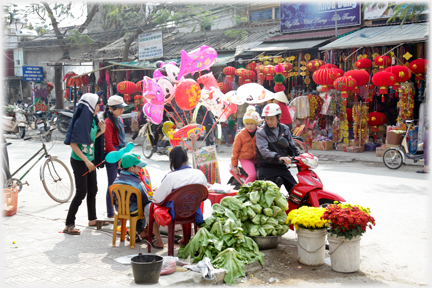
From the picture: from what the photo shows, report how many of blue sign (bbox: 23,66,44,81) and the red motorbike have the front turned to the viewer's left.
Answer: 0

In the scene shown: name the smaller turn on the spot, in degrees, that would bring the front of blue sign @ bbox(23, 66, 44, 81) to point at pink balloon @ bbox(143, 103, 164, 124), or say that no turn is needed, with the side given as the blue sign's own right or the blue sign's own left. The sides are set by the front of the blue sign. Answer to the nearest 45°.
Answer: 0° — it already faces it

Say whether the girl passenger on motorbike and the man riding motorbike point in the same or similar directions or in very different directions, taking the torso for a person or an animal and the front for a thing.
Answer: same or similar directions

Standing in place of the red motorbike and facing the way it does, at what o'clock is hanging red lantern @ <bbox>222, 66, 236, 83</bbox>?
The hanging red lantern is roughly at 7 o'clock from the red motorbike.

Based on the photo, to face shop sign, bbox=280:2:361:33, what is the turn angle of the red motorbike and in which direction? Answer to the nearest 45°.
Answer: approximately 135° to its left

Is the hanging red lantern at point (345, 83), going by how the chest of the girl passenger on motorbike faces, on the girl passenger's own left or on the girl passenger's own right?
on the girl passenger's own left

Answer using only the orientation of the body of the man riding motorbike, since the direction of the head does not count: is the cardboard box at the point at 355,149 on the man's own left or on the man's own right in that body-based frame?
on the man's own left

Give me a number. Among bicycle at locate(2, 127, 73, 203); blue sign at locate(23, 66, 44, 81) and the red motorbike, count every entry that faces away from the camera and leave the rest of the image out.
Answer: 0

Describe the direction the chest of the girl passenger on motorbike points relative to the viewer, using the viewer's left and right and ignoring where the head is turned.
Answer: facing the viewer and to the right of the viewer

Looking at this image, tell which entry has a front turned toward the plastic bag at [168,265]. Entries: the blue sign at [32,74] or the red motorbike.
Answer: the blue sign

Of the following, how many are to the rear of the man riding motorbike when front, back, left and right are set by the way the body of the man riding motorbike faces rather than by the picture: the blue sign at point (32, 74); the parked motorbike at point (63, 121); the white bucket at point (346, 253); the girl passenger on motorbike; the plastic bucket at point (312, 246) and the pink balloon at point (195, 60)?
4

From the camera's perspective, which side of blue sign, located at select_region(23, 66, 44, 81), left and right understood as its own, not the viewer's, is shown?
front
